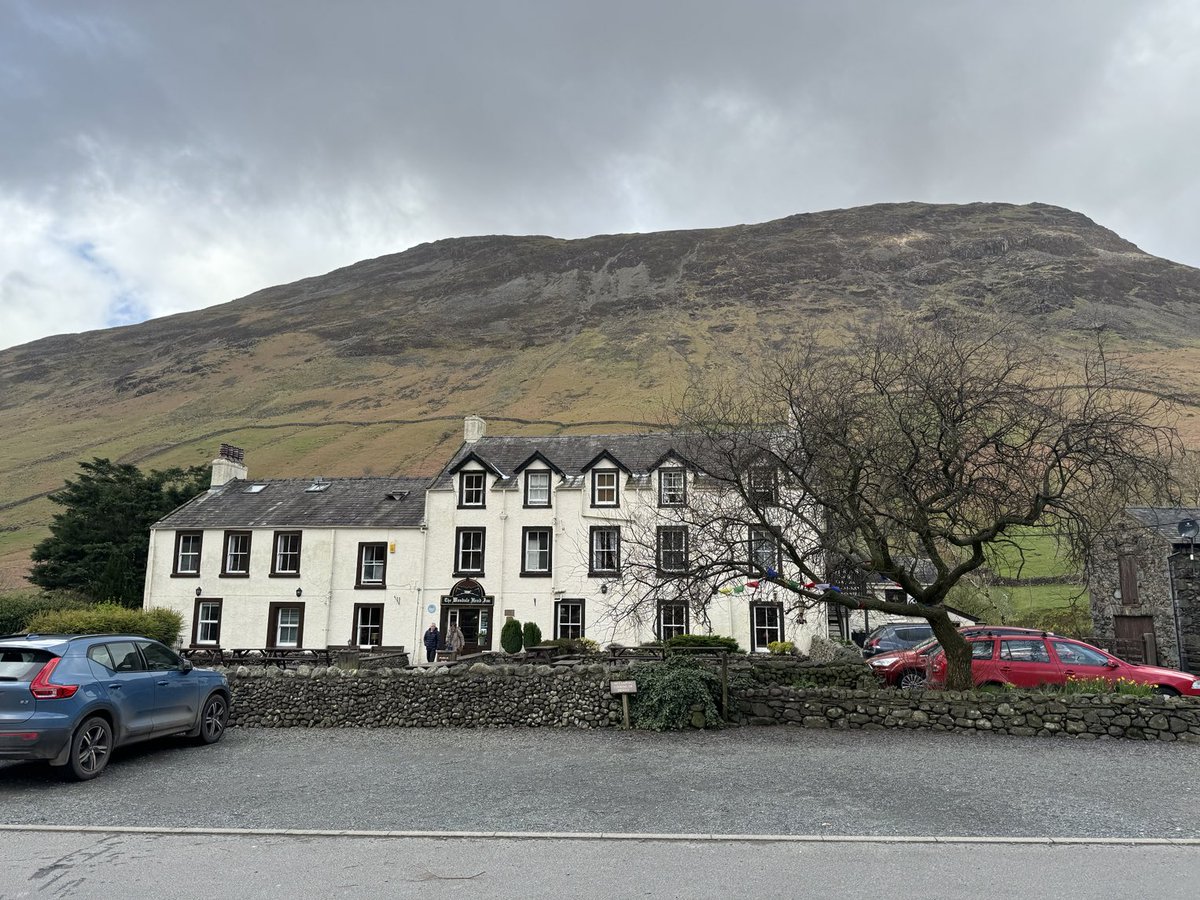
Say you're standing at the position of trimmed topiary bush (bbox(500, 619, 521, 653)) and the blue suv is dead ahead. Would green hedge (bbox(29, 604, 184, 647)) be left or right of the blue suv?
right

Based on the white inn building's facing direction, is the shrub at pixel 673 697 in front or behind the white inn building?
in front

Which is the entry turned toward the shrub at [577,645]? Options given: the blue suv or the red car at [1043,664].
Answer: the blue suv

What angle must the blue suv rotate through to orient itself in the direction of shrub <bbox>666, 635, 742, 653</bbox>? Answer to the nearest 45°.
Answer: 0° — it already faces it

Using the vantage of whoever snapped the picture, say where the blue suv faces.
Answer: facing away from the viewer and to the right of the viewer

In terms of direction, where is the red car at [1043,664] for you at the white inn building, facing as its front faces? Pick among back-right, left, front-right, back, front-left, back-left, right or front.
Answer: front-left

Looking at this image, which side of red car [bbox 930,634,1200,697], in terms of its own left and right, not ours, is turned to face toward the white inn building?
back

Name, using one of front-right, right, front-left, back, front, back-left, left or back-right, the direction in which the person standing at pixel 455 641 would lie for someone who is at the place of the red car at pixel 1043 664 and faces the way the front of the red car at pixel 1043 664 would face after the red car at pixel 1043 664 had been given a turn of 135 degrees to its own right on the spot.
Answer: front-right

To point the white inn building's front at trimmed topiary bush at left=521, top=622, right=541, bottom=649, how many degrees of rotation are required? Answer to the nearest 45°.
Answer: approximately 45° to its left

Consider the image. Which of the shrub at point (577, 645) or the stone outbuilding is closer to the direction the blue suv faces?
the shrub

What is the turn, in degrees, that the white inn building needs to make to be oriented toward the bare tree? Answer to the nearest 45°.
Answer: approximately 45° to its left

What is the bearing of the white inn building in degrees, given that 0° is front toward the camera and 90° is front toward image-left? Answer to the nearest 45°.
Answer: approximately 0°
